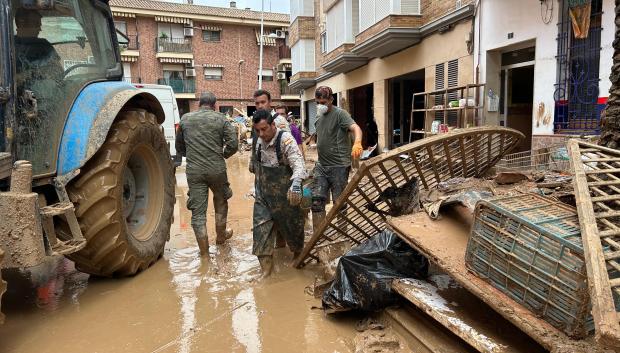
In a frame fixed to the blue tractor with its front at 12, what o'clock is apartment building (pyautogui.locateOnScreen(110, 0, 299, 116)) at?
The apartment building is roughly at 5 o'clock from the blue tractor.

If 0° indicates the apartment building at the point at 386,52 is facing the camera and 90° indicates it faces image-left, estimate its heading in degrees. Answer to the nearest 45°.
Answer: approximately 45°

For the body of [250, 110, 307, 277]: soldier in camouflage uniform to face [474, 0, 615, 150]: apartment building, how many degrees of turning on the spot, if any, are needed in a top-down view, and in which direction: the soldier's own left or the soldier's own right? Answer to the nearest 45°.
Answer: approximately 180°

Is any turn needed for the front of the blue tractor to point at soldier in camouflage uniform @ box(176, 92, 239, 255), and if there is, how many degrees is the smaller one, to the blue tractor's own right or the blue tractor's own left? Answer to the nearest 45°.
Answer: approximately 180°

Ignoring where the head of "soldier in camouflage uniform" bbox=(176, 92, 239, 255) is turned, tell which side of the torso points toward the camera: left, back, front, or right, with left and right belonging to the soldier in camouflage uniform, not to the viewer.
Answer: back

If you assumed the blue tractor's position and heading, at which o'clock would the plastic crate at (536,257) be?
The plastic crate is roughly at 9 o'clock from the blue tractor.

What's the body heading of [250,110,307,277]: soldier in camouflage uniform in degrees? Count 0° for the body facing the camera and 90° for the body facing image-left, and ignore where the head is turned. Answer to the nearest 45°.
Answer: approximately 45°

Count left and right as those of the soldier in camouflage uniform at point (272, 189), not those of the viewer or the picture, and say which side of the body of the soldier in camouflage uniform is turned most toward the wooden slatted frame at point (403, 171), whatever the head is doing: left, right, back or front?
left

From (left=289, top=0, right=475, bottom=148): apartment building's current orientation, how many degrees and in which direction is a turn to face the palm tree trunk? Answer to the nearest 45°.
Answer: approximately 45° to its left

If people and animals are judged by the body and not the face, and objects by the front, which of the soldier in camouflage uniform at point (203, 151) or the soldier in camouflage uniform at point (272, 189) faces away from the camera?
the soldier in camouflage uniform at point (203, 151)

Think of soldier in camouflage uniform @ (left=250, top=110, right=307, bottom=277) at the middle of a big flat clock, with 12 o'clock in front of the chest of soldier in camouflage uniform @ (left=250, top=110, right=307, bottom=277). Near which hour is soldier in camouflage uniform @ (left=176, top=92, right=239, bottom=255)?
soldier in camouflage uniform @ (left=176, top=92, right=239, bottom=255) is roughly at 3 o'clock from soldier in camouflage uniform @ (left=250, top=110, right=307, bottom=277).

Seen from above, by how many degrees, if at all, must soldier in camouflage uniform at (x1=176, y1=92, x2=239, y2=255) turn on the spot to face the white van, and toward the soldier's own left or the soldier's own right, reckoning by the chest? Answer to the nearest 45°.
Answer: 0° — they already face it
